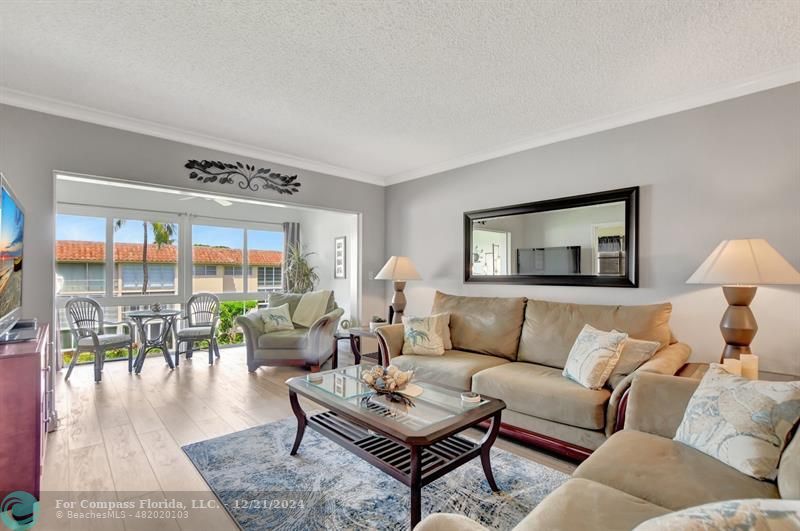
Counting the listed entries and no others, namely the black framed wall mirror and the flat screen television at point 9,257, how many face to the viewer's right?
1

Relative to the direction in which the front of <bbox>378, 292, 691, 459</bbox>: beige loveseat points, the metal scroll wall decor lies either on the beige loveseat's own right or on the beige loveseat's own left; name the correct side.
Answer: on the beige loveseat's own right

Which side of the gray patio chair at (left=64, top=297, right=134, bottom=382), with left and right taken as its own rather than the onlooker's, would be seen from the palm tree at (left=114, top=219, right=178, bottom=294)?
left

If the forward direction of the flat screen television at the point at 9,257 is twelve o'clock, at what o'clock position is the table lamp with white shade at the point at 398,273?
The table lamp with white shade is roughly at 12 o'clock from the flat screen television.

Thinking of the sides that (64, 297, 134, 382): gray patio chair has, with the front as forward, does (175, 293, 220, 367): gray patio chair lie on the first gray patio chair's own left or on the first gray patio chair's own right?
on the first gray patio chair's own left

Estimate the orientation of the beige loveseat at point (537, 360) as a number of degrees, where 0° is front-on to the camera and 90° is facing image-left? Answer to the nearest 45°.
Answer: approximately 45°

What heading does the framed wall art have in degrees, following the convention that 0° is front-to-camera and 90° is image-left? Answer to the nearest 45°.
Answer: approximately 45°

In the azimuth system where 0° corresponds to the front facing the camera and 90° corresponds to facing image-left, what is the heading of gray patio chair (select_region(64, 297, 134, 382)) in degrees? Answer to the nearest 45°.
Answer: approximately 315°

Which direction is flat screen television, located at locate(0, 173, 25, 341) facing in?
to the viewer's right
